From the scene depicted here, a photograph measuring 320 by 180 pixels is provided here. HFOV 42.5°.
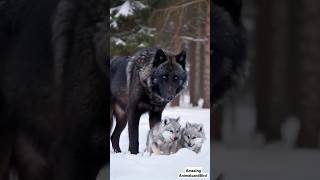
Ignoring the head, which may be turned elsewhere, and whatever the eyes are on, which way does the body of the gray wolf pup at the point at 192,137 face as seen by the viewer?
toward the camera

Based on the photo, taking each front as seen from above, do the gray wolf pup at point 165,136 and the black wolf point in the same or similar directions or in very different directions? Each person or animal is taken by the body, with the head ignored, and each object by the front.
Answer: same or similar directions

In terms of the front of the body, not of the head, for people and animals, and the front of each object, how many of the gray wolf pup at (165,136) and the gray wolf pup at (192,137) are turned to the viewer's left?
0
